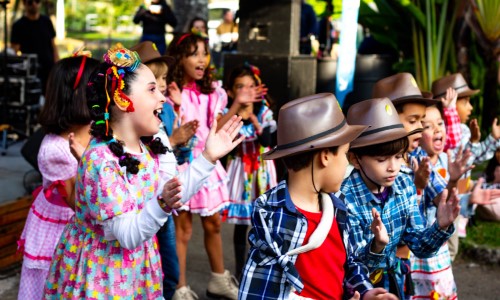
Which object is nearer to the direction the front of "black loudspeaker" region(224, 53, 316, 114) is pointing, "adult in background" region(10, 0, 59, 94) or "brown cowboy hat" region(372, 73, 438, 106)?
the brown cowboy hat

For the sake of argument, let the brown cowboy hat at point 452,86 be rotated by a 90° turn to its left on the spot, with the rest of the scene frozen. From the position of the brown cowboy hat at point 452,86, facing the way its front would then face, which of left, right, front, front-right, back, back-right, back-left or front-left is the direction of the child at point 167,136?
back-left

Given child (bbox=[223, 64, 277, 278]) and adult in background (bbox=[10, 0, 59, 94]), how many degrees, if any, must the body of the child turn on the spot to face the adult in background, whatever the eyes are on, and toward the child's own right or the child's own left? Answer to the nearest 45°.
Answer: approximately 135° to the child's own right

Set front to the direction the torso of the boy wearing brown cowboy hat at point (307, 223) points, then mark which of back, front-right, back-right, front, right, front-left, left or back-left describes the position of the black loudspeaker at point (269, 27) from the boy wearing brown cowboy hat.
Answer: back-left

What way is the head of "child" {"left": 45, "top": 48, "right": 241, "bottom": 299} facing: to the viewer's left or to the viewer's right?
to the viewer's right

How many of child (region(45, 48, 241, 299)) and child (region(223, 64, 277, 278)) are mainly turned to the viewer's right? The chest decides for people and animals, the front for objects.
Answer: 1

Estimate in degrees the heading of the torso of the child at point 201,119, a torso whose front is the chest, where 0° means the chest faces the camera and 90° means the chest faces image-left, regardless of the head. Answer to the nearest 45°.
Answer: approximately 315°
